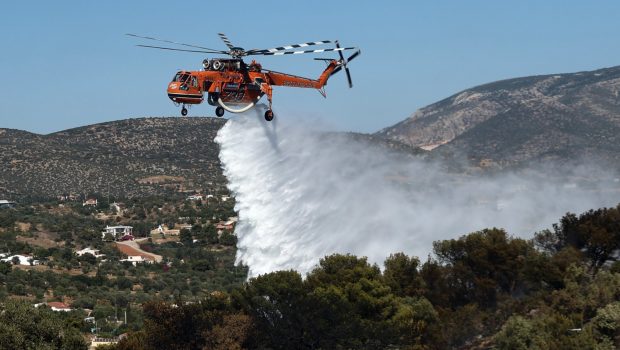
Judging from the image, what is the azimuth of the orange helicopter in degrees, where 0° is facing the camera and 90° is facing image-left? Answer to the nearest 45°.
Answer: approximately 45°
